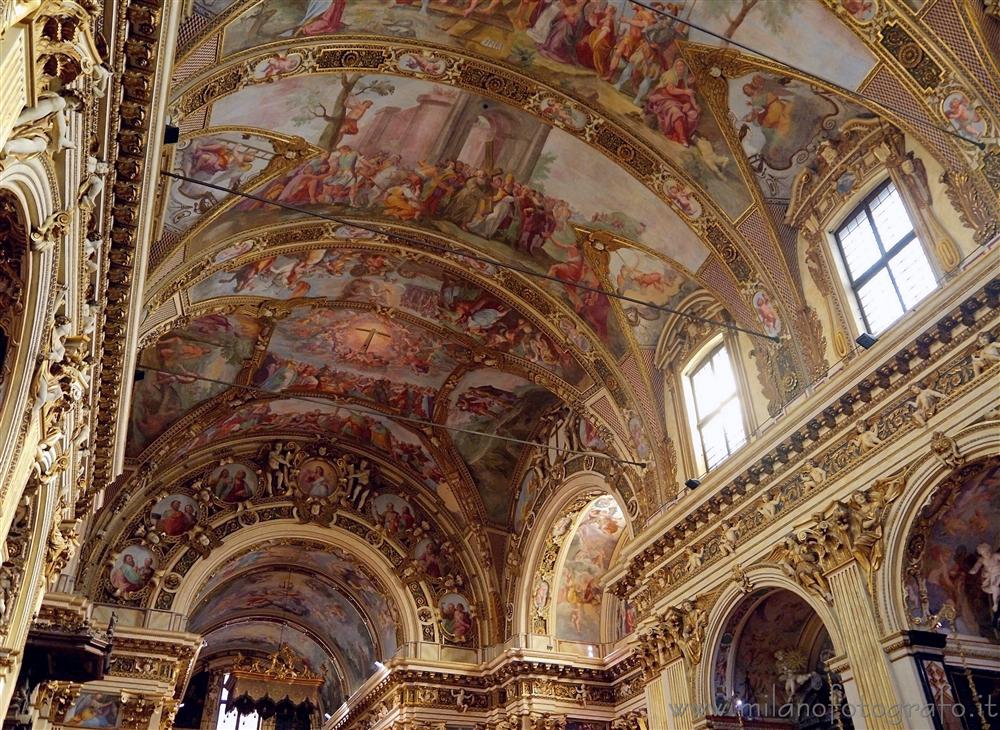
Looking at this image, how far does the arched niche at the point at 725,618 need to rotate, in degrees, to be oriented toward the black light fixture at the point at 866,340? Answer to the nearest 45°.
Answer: approximately 90° to its left

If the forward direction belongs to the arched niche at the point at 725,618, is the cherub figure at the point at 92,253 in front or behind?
in front

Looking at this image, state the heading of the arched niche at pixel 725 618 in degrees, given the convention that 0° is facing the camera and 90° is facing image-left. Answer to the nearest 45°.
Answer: approximately 45°

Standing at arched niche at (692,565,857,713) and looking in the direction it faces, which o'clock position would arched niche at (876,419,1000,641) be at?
arched niche at (876,419,1000,641) is roughly at 9 o'clock from arched niche at (692,565,857,713).

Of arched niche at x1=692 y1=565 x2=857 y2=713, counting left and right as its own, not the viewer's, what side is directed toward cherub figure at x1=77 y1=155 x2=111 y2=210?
front

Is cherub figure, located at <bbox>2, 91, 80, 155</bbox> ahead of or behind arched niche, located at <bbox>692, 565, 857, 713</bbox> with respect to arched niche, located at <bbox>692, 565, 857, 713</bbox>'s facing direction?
ahead

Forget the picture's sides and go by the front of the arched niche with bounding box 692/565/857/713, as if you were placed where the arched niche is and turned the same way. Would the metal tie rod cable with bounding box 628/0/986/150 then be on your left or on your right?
on your left
